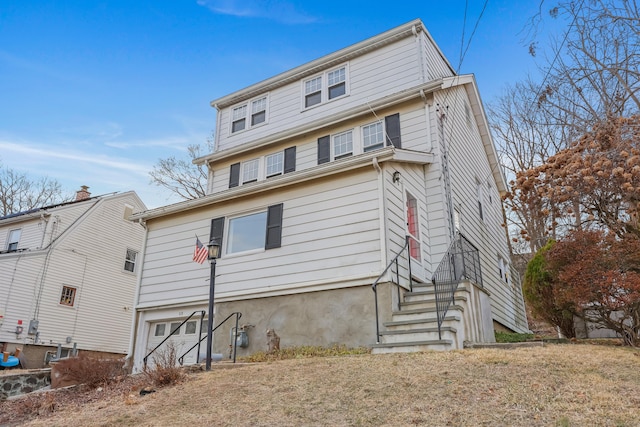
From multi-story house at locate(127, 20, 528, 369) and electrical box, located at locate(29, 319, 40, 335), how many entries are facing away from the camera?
0

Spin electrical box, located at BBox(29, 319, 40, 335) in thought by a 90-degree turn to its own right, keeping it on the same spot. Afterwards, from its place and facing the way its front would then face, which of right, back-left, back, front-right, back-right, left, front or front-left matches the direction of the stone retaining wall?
front-left

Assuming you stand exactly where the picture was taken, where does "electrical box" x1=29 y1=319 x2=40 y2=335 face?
facing the viewer and to the right of the viewer

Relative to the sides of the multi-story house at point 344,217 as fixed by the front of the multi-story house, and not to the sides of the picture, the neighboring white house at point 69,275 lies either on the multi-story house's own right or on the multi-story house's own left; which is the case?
on the multi-story house's own right

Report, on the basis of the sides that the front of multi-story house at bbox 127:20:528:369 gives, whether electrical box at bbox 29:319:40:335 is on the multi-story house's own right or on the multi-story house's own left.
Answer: on the multi-story house's own right

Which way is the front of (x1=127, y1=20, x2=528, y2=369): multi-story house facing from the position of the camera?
facing the viewer and to the left of the viewer

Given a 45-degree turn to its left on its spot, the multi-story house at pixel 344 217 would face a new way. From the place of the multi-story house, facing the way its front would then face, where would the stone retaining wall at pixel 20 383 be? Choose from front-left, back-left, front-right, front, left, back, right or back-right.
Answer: right

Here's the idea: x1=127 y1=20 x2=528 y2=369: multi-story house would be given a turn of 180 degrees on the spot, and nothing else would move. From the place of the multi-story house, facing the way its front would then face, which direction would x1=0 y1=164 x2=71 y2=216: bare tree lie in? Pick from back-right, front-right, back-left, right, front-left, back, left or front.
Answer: left
